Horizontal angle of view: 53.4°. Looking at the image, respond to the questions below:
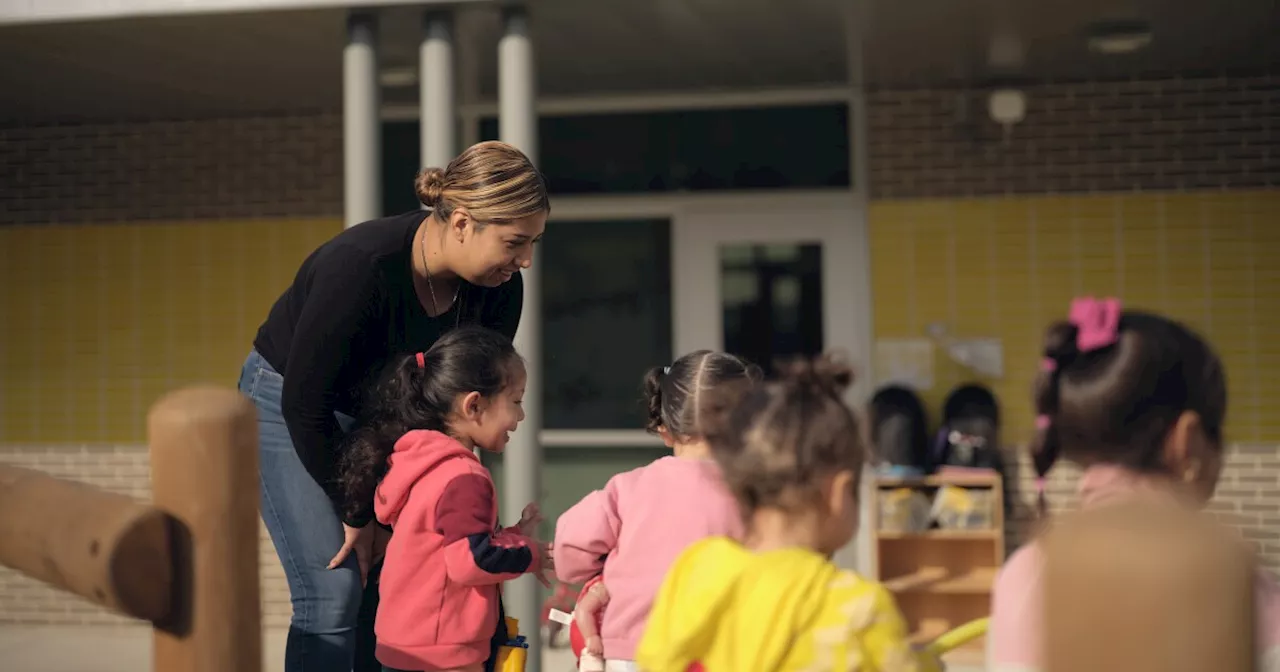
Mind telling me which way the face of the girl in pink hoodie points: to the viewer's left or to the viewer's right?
to the viewer's right

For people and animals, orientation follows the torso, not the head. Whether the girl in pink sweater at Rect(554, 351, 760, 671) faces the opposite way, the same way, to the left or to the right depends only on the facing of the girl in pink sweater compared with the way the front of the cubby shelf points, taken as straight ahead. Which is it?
the opposite way

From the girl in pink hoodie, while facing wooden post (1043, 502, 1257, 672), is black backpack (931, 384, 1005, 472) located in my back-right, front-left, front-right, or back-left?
back-left

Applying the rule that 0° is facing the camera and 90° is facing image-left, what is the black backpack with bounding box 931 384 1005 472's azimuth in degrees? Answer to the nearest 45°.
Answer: approximately 0°

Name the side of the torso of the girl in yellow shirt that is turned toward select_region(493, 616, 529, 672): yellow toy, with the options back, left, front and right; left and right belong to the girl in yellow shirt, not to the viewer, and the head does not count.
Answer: left

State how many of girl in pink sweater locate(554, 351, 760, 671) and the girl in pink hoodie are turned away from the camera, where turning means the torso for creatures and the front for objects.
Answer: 1

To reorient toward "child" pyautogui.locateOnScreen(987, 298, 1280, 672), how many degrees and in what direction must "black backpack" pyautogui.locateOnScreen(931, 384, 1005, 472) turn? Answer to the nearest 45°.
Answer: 0° — it already faces them

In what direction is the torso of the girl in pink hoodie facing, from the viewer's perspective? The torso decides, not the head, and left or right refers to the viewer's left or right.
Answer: facing to the right of the viewer

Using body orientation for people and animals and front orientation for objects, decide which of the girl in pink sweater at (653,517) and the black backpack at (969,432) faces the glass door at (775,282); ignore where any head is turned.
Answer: the girl in pink sweater

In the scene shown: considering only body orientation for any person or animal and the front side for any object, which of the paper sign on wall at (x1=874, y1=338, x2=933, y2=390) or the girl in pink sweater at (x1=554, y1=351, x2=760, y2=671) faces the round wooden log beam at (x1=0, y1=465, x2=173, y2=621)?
the paper sign on wall

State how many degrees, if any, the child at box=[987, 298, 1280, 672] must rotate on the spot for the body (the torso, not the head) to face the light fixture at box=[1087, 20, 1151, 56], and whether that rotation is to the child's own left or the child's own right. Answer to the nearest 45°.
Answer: approximately 45° to the child's own left

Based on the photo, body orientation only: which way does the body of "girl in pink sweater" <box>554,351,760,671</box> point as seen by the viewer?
away from the camera
